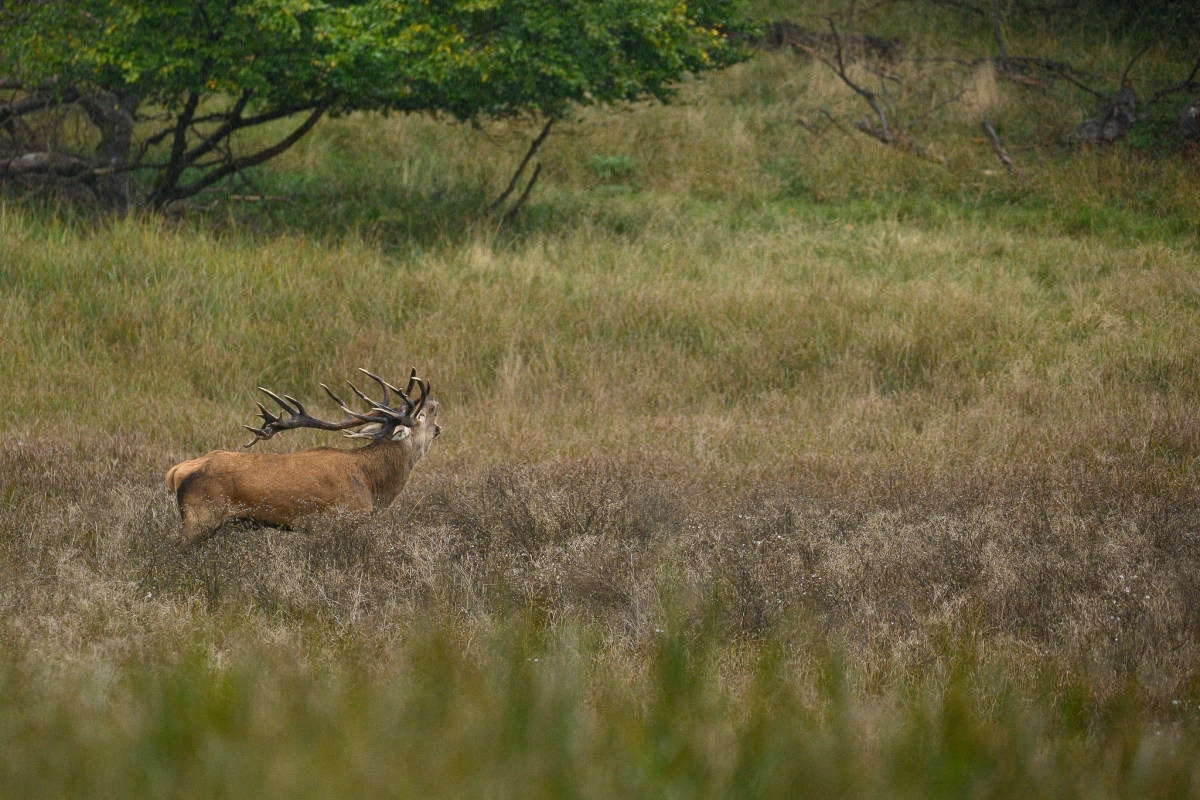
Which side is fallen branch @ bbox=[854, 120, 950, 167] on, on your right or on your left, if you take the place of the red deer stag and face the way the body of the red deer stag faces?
on your left

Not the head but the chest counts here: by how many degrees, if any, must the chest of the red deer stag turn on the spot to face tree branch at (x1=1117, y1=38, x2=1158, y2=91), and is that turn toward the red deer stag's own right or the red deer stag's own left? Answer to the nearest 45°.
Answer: approximately 45° to the red deer stag's own left

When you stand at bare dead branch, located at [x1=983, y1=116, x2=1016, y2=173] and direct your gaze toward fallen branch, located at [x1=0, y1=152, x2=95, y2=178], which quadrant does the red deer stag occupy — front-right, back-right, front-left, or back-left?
front-left

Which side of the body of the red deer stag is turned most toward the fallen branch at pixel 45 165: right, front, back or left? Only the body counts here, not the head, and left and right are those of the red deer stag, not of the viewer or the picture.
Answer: left

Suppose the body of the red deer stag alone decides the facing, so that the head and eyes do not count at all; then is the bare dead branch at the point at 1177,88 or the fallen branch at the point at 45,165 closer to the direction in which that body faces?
the bare dead branch

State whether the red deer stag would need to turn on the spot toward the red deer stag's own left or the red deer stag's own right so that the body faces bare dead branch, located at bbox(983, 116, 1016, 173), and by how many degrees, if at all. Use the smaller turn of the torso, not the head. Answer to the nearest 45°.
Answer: approximately 45° to the red deer stag's own left

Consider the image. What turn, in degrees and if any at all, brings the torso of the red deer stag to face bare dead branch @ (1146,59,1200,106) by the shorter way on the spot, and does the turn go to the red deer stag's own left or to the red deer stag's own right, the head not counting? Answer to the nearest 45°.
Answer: approximately 45° to the red deer stag's own left

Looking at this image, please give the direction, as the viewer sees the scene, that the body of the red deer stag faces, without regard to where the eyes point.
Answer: to the viewer's right
